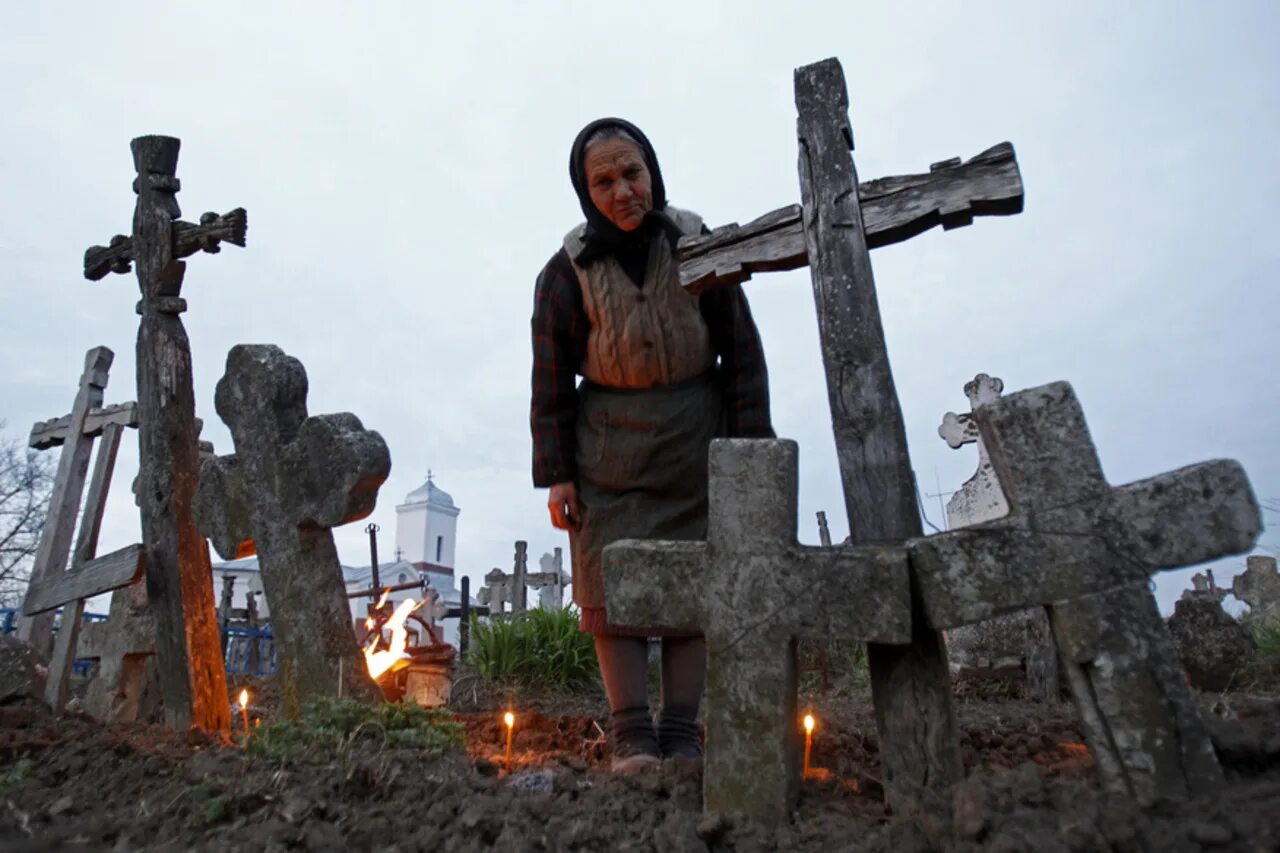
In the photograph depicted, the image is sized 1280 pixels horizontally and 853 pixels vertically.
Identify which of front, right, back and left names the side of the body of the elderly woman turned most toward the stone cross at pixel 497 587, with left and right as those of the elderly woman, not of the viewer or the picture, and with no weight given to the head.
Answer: back

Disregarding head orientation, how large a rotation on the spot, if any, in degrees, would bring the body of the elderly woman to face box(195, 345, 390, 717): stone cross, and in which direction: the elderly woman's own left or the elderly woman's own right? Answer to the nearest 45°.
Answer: approximately 90° to the elderly woman's own right

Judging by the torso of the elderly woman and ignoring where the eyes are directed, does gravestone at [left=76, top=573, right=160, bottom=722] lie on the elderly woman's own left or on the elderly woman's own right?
on the elderly woman's own right

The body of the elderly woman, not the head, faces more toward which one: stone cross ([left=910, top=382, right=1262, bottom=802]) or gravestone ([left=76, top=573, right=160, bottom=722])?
the stone cross

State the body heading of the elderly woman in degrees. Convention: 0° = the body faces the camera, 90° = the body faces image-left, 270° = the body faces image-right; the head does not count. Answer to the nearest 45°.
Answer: approximately 0°

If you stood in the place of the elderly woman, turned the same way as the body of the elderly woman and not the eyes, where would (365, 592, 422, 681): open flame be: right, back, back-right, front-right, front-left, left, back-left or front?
back-right

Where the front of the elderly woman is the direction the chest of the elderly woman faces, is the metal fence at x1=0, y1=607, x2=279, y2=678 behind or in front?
behind

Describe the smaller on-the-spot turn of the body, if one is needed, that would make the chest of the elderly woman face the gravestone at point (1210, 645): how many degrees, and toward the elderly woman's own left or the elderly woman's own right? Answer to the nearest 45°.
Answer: approximately 135° to the elderly woman's own left

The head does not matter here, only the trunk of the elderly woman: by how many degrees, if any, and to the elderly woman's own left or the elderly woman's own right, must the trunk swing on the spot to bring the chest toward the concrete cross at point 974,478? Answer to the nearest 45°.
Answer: approximately 135° to the elderly woman's own left

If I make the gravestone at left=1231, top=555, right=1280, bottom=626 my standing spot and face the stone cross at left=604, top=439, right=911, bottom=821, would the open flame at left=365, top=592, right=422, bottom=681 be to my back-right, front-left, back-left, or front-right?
front-right

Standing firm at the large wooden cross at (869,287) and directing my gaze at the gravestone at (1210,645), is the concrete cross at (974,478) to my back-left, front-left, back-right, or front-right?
front-left

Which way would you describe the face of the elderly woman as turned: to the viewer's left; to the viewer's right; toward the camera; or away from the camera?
toward the camera

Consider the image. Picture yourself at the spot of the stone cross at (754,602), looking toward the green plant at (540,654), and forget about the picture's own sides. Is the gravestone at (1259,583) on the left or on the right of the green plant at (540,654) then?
right

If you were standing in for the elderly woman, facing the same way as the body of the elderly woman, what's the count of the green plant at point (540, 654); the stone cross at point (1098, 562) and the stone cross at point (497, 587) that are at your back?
2

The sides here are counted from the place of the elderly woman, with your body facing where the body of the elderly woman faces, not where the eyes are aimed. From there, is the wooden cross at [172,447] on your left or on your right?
on your right
